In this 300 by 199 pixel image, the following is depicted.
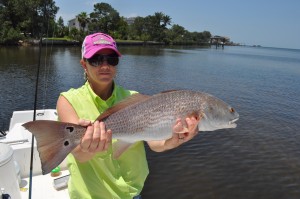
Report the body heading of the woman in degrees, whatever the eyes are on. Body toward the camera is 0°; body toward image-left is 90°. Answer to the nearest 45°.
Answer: approximately 0°
